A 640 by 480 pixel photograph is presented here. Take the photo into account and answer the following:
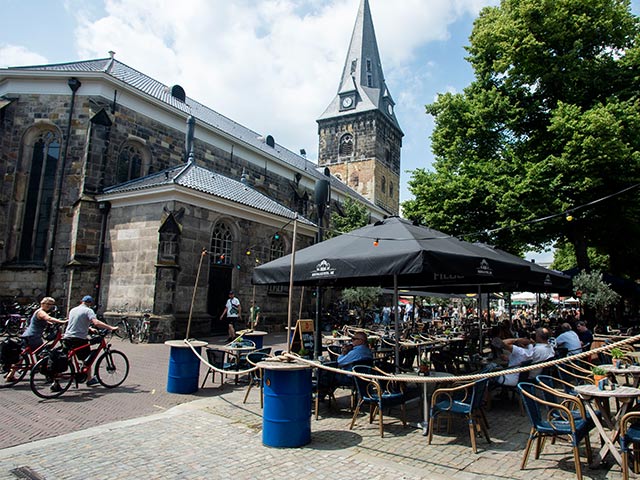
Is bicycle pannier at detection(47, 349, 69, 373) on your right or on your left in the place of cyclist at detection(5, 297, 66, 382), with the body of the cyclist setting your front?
on your right

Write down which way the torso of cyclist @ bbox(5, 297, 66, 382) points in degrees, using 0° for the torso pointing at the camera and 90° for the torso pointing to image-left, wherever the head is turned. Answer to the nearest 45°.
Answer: approximately 270°

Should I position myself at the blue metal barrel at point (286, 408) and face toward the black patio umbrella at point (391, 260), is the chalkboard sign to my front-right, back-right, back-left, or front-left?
front-left
